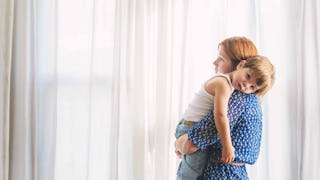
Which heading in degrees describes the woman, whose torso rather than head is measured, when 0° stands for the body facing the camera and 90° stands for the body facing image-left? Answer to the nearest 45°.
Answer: approximately 90°

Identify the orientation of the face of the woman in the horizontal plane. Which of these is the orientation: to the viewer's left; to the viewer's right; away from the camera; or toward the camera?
to the viewer's left
